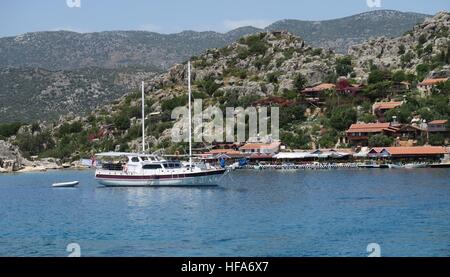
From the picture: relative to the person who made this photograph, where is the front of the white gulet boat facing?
facing to the right of the viewer
